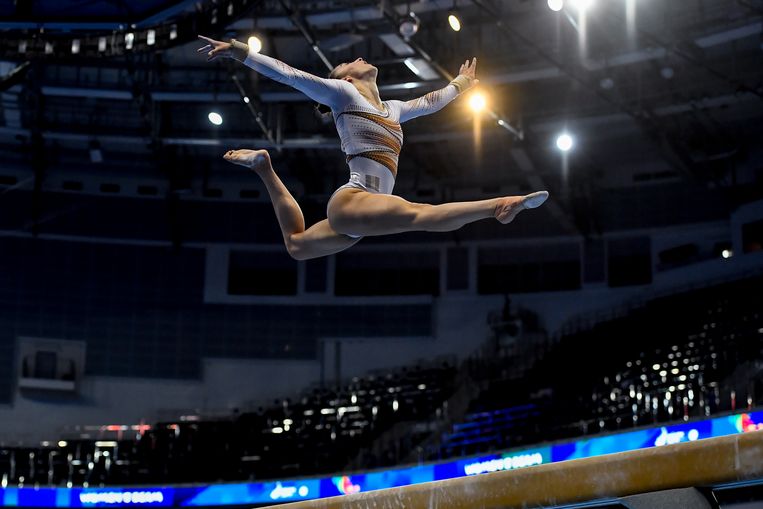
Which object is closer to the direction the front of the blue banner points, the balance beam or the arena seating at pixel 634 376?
the balance beam

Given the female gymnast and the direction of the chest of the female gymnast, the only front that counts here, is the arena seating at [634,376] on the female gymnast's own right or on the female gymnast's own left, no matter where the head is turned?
on the female gymnast's own left

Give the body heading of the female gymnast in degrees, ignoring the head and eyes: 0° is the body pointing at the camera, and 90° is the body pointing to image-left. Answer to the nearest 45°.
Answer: approximately 315°

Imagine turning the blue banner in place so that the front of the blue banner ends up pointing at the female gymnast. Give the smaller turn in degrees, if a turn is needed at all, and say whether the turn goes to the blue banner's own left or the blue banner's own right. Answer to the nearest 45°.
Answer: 0° — it already faces them

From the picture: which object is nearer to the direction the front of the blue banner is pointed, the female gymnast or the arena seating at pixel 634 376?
the female gymnast

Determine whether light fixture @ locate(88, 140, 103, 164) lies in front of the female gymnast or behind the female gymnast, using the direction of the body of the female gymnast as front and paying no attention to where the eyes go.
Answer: behind

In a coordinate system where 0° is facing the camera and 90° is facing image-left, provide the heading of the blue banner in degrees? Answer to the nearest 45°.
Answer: approximately 0°

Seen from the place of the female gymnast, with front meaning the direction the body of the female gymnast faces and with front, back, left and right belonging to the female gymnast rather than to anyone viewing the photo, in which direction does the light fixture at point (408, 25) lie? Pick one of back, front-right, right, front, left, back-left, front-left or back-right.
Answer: back-left
